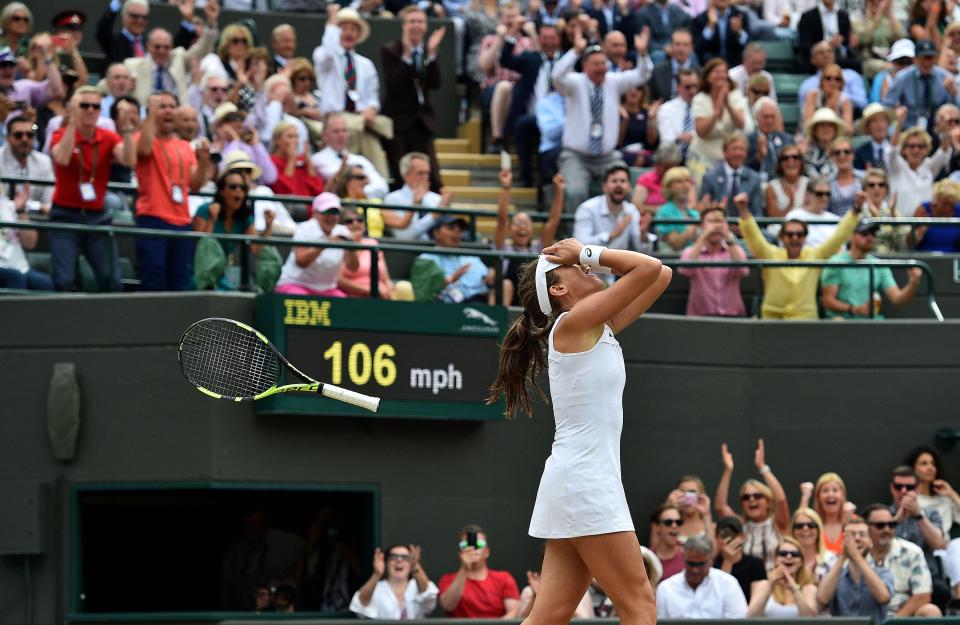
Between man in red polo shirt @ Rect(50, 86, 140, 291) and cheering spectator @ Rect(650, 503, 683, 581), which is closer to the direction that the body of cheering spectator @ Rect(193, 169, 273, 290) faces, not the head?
the cheering spectator

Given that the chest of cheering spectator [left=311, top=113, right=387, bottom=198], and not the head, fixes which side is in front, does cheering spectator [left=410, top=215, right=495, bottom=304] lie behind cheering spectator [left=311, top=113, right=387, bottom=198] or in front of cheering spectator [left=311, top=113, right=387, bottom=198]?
in front

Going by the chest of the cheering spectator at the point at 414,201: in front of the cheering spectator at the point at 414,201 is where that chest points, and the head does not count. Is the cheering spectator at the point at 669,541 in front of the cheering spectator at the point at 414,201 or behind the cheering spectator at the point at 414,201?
in front

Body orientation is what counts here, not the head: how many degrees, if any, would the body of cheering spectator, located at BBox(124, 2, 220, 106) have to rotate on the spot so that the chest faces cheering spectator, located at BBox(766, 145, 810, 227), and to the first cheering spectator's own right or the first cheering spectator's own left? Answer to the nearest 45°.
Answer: approximately 90° to the first cheering spectator's own left

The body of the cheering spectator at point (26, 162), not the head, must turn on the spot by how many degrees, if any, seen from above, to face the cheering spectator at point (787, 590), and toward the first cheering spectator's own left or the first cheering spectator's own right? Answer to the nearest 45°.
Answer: approximately 45° to the first cheering spectator's own left

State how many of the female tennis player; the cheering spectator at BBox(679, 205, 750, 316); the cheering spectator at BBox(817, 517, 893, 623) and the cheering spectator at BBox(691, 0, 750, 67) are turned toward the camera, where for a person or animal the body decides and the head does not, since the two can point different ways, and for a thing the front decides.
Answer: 3

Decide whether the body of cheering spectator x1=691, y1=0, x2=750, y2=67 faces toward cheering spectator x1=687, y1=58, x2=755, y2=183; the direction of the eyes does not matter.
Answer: yes
